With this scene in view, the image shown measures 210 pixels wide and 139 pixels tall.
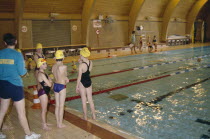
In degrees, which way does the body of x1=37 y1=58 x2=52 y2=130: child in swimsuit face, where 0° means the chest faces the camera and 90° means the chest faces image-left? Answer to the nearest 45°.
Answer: approximately 270°

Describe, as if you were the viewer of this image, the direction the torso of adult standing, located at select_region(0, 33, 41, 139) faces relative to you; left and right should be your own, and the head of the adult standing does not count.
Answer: facing away from the viewer and to the right of the viewer
